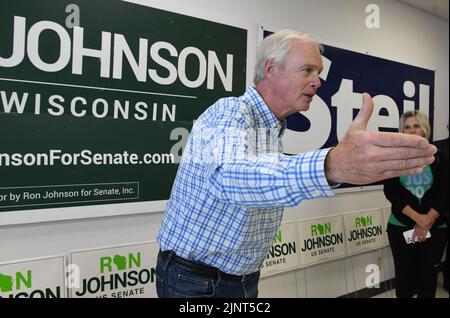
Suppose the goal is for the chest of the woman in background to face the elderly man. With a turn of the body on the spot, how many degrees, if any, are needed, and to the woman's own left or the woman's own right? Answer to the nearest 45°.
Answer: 0° — they already face them

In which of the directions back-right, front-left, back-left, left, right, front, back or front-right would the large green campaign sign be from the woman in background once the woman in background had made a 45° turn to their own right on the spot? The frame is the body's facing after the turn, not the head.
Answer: front

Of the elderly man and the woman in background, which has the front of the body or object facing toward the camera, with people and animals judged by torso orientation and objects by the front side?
the woman in background

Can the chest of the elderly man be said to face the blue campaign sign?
no

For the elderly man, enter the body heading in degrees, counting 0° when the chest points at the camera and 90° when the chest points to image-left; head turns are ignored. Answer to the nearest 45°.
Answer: approximately 270°

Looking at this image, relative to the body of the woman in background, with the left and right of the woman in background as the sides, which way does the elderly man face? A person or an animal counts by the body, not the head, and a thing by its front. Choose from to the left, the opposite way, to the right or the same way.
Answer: to the left

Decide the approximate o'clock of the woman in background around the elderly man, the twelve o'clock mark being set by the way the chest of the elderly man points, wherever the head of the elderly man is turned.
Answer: The woman in background is roughly at 10 o'clock from the elderly man.

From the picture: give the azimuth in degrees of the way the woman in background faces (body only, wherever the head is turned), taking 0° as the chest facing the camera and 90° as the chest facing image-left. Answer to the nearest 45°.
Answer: approximately 0°

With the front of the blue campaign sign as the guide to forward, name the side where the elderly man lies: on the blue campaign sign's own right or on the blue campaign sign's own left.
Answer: on the blue campaign sign's own right

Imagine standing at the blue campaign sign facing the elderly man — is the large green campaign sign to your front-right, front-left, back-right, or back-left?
front-right

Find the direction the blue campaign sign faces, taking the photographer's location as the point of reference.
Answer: facing the viewer and to the right of the viewer

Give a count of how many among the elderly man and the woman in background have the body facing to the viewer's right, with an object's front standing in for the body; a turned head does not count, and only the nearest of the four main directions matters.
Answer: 1
